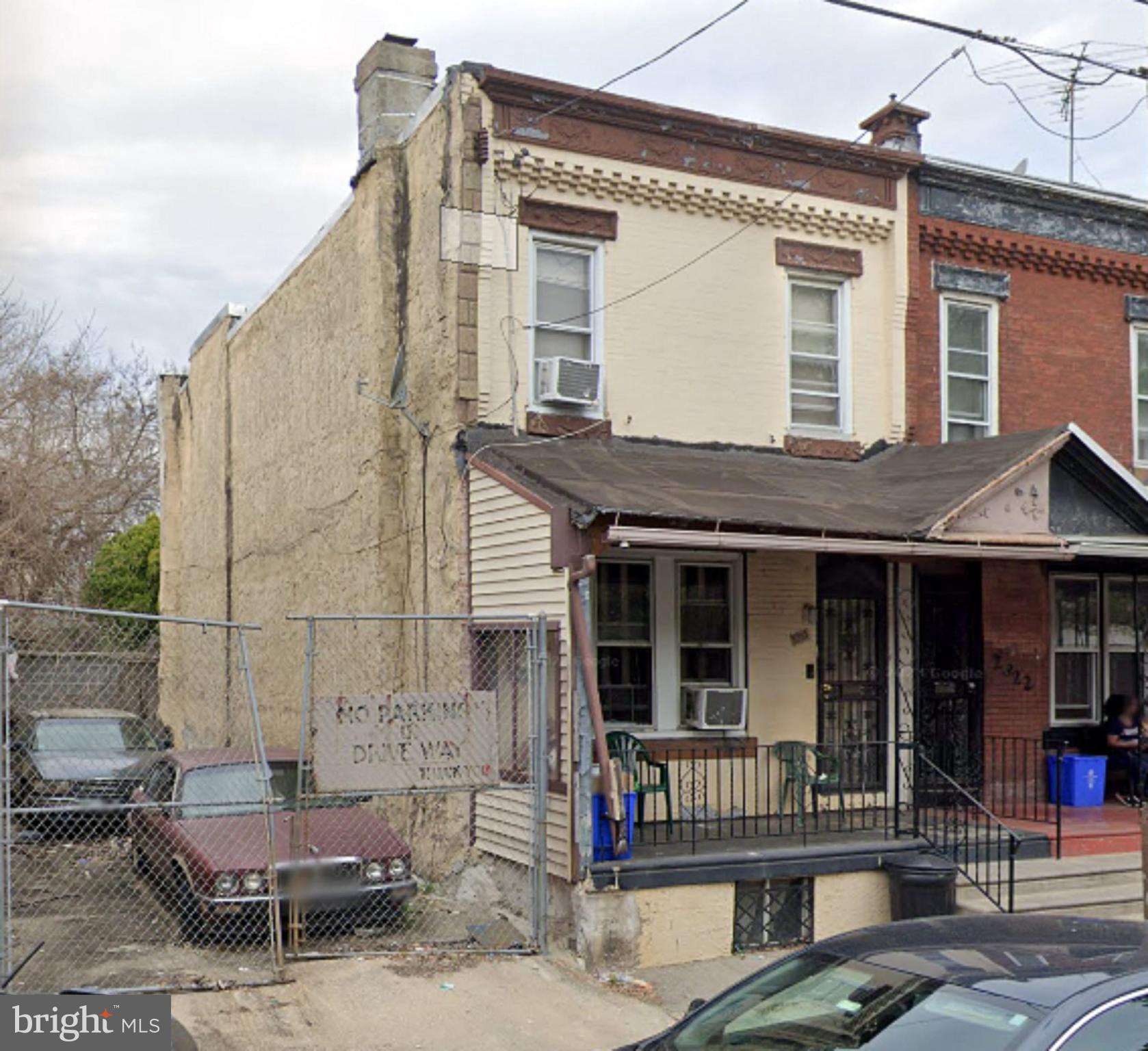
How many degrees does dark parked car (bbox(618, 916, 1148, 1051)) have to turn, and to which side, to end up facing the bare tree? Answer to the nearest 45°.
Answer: approximately 90° to its right

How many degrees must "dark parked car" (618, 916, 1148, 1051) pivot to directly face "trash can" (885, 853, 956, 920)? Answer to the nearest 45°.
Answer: approximately 135° to its right

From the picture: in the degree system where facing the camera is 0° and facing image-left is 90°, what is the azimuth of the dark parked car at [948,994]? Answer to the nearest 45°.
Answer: approximately 45°

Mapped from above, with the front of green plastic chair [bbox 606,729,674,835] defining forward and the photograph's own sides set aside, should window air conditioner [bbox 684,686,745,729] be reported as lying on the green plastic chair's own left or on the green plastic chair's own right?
on the green plastic chair's own left

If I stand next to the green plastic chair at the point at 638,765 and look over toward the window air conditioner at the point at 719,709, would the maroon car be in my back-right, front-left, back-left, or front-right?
back-left

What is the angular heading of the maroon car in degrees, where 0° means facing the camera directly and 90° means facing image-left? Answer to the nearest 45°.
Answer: approximately 315°
